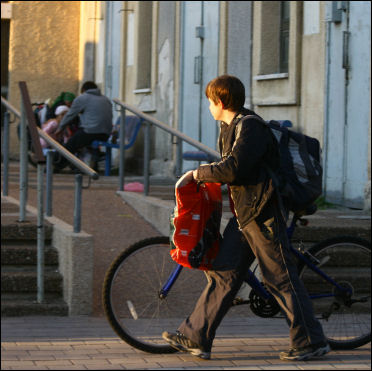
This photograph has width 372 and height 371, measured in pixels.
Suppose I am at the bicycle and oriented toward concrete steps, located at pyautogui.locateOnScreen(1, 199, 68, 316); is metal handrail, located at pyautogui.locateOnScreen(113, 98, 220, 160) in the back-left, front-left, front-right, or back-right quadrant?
front-right

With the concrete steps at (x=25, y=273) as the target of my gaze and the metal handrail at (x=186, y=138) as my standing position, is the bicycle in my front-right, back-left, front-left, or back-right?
front-left

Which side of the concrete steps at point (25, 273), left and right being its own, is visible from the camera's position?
front

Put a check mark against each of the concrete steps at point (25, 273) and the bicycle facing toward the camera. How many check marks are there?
1

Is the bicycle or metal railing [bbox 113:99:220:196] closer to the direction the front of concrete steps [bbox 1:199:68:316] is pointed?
the bicycle

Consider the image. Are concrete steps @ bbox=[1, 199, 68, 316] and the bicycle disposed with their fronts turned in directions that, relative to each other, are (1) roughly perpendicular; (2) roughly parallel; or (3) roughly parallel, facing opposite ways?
roughly perpendicular
